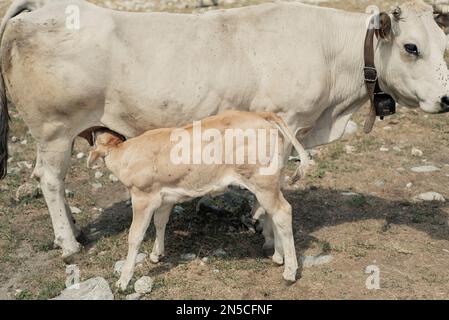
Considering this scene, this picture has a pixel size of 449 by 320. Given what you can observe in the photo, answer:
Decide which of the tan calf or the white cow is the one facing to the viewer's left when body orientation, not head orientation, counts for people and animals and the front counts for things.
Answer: the tan calf

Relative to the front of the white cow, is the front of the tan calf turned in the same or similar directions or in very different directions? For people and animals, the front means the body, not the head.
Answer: very different directions

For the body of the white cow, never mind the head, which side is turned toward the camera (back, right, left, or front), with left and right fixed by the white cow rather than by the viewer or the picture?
right

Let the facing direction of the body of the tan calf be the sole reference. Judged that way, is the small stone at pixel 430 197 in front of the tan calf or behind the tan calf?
behind

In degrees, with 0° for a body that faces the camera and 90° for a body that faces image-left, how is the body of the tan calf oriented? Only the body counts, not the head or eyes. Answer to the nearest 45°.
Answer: approximately 90°

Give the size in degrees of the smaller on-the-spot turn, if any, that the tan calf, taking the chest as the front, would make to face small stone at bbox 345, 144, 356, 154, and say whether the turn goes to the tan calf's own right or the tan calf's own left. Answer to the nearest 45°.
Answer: approximately 135° to the tan calf's own right

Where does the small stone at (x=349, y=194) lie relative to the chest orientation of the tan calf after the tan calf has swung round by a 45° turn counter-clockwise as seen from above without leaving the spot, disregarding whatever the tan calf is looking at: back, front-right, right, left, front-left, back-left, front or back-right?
back

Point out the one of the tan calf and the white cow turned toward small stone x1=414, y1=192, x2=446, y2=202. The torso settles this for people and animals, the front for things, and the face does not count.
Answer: the white cow

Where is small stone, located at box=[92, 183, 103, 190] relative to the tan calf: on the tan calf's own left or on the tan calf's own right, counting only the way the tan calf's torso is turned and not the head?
on the tan calf's own right
